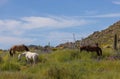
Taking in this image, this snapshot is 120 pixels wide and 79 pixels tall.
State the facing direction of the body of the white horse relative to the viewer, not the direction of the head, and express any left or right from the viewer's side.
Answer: facing away from the viewer and to the left of the viewer

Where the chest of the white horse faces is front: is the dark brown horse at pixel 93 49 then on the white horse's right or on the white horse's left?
on the white horse's right

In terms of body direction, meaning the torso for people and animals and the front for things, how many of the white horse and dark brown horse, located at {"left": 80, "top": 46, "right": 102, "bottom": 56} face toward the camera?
0

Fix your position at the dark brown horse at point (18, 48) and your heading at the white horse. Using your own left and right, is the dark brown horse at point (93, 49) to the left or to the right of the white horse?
left

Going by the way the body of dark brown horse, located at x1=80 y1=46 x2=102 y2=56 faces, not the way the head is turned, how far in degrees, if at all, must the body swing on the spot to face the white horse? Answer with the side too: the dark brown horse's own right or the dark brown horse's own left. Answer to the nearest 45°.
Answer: approximately 45° to the dark brown horse's own left

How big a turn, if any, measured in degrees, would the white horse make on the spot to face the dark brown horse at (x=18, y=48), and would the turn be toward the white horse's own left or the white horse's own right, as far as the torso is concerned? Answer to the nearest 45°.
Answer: approximately 45° to the white horse's own right

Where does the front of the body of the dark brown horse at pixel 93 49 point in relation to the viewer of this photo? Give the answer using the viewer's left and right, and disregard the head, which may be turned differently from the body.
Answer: facing to the left of the viewer
